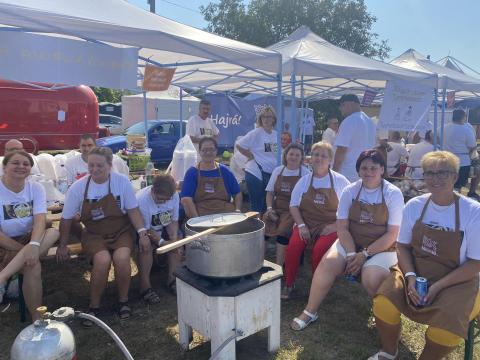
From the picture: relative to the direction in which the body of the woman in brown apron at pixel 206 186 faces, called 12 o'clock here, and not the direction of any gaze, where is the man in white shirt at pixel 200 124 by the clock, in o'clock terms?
The man in white shirt is roughly at 6 o'clock from the woman in brown apron.

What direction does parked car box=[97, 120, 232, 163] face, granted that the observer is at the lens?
facing to the left of the viewer

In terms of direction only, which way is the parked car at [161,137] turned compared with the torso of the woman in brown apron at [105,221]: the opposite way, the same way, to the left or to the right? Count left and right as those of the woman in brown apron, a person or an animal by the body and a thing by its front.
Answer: to the right

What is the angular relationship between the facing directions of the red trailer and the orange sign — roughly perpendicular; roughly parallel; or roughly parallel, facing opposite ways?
roughly perpendicular

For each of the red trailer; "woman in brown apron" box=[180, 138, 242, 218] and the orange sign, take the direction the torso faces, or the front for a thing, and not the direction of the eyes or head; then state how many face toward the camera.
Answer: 2

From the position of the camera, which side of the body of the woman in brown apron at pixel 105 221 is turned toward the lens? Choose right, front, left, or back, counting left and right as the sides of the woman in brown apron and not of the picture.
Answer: front

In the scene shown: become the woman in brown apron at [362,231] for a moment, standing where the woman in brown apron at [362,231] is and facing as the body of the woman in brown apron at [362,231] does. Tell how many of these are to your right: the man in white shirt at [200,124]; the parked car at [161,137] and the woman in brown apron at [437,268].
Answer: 2
